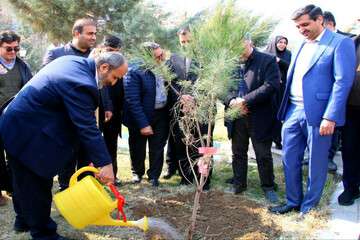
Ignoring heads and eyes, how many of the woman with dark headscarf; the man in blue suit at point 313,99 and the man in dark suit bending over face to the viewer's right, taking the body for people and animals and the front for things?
1

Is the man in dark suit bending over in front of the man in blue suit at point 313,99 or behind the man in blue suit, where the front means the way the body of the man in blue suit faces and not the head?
in front

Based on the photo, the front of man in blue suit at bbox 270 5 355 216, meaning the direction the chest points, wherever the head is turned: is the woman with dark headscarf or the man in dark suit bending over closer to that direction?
the man in dark suit bending over

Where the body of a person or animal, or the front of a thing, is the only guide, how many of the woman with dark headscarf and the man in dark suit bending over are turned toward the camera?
1

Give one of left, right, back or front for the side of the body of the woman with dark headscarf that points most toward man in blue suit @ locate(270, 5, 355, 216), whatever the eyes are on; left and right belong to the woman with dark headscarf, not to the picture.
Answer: front

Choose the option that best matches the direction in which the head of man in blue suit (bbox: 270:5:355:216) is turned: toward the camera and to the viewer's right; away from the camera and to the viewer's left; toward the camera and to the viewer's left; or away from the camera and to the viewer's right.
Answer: toward the camera and to the viewer's left

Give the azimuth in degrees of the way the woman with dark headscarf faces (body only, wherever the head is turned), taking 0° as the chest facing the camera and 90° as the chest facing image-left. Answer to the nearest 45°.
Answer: approximately 0°

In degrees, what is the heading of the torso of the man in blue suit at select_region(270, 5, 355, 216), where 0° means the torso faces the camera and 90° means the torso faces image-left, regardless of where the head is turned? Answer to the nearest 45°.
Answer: approximately 45°

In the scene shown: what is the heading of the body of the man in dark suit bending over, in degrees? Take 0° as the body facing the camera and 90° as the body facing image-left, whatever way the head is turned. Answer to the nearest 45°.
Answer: approximately 270°

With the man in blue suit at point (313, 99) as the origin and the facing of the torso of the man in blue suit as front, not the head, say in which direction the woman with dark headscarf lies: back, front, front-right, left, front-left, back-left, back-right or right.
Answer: back-right

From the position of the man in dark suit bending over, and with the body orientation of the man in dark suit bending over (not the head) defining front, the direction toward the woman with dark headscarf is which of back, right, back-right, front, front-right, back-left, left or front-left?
front-left

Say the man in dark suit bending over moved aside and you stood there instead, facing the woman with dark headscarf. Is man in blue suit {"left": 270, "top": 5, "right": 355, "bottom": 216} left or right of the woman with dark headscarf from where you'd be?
right

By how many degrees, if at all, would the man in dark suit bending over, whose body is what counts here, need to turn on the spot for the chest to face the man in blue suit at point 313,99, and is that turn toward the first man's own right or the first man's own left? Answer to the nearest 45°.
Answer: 0° — they already face them
